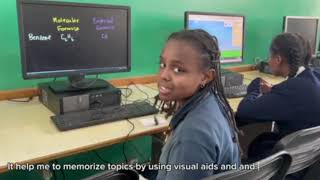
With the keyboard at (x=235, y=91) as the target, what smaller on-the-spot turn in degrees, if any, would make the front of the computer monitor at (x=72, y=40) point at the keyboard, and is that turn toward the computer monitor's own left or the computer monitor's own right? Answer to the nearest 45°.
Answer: approximately 45° to the computer monitor's own left

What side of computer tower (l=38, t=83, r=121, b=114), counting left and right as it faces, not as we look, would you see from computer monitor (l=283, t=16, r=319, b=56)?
left

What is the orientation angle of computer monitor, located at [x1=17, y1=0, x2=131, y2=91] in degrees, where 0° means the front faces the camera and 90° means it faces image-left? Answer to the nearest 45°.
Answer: approximately 315°

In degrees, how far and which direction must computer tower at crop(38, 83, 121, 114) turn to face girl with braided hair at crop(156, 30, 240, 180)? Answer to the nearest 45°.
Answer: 0° — it already faces them

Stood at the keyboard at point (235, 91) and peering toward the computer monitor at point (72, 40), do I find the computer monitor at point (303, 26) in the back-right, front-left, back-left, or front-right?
back-right

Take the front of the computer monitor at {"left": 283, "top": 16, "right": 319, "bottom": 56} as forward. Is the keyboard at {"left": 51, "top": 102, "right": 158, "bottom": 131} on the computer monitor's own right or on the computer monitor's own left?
on the computer monitor's own right

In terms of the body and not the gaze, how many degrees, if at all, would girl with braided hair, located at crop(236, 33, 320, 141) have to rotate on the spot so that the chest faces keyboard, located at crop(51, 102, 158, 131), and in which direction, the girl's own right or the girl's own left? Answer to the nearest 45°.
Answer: approximately 45° to the girl's own left

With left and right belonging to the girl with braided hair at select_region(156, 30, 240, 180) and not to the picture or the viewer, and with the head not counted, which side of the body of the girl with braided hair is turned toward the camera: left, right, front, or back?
left

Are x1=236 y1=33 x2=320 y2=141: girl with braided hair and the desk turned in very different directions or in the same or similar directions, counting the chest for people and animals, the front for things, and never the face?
very different directions

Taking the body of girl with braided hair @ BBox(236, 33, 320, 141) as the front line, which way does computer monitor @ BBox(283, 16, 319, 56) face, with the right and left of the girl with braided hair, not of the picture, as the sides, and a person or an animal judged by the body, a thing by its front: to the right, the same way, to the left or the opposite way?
the opposite way

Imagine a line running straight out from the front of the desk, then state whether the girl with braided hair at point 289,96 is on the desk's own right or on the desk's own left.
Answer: on the desk's own left

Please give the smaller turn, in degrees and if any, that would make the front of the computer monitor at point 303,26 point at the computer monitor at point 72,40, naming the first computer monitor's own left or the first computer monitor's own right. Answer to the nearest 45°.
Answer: approximately 90° to the first computer monitor's own right
